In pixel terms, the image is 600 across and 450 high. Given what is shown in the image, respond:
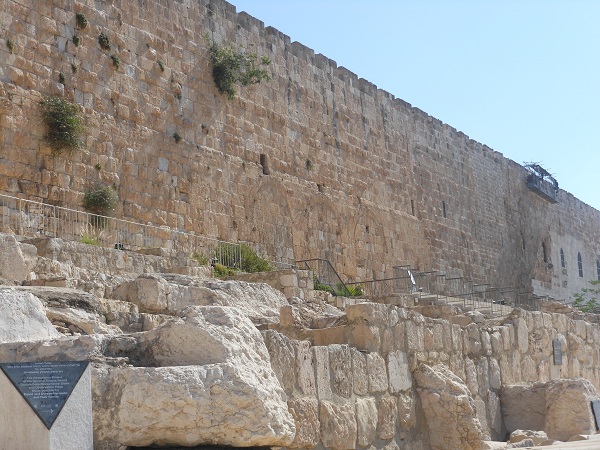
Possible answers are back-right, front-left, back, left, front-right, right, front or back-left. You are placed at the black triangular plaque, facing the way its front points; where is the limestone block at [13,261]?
back

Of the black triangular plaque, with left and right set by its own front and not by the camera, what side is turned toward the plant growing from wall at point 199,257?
back

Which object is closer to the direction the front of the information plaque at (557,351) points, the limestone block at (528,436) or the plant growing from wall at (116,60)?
the limestone block

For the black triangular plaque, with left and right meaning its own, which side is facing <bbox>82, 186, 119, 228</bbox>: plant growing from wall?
back

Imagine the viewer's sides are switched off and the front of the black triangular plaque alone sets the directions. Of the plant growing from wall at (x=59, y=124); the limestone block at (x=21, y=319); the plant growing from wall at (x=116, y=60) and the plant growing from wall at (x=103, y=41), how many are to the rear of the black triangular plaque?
4

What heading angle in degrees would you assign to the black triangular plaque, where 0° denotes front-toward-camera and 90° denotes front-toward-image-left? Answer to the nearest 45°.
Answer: approximately 0°

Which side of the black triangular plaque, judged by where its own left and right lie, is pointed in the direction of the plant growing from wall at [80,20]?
back

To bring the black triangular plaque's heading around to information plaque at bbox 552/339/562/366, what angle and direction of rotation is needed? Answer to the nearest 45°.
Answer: approximately 135° to its left

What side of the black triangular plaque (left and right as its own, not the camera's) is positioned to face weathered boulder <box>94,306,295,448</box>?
left

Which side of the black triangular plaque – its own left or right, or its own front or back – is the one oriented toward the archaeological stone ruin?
back
